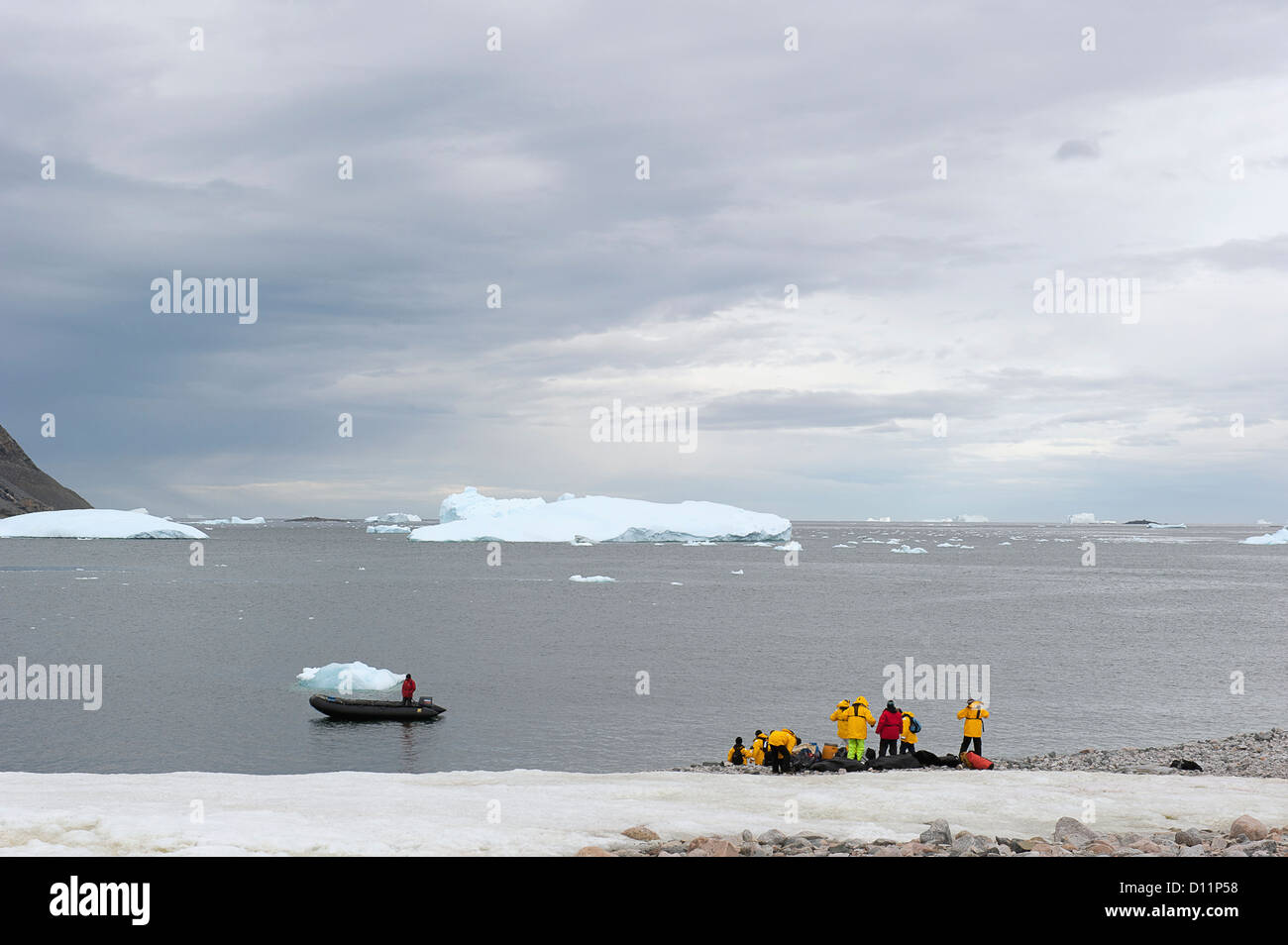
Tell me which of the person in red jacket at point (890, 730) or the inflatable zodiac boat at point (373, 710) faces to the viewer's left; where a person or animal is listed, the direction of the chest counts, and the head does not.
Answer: the inflatable zodiac boat

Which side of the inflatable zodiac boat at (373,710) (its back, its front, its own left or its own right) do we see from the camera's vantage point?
left

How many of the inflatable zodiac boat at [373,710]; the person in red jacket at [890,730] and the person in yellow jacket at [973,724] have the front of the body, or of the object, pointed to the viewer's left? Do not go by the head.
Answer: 1

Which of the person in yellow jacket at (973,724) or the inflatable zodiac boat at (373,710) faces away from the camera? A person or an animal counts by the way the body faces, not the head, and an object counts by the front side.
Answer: the person in yellow jacket

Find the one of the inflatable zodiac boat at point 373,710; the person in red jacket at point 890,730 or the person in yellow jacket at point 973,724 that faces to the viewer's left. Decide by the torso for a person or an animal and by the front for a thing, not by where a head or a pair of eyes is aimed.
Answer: the inflatable zodiac boat

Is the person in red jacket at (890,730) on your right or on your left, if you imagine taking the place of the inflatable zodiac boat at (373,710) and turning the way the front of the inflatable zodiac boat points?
on your left

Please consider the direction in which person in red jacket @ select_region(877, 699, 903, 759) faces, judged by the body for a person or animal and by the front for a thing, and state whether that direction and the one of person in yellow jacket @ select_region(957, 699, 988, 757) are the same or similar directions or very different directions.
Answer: same or similar directions

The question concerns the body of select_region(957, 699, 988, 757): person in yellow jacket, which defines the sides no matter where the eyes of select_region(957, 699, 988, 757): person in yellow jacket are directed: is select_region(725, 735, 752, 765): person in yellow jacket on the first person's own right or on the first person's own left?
on the first person's own left

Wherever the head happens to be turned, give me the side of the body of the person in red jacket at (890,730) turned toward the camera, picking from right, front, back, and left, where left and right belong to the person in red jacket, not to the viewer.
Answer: back

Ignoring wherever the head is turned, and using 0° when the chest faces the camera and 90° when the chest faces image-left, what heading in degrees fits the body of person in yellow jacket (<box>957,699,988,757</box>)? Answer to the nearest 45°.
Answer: approximately 180°
